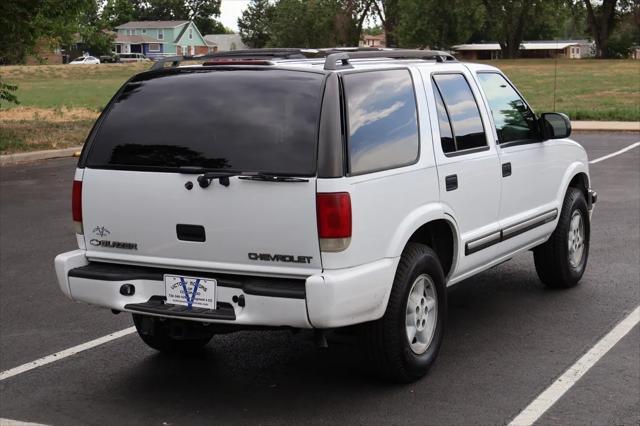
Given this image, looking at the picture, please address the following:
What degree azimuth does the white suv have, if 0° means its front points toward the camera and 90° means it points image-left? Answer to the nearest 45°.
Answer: approximately 225°

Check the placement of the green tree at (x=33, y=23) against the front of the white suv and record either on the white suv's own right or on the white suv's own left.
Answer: on the white suv's own left
